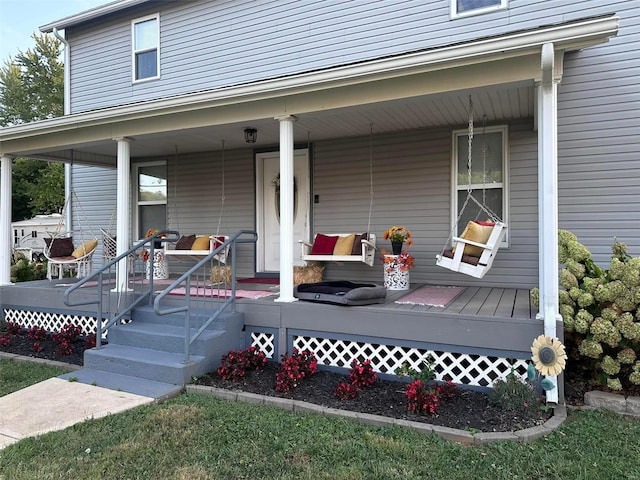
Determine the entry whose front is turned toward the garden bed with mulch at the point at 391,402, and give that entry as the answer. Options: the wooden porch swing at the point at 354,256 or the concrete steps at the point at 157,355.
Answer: the wooden porch swing

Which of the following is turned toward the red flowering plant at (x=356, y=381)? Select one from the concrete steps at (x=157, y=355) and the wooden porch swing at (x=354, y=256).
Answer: the wooden porch swing

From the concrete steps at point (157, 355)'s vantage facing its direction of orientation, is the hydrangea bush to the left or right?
on its left

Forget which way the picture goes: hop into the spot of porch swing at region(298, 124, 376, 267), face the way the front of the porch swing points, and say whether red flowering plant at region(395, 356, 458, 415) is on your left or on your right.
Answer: on your left

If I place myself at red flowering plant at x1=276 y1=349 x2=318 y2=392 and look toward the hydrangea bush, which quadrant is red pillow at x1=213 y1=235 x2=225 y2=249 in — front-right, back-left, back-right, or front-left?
back-left

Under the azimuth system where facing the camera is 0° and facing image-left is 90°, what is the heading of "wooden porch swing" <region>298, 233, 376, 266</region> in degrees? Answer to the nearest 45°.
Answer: approximately 0°

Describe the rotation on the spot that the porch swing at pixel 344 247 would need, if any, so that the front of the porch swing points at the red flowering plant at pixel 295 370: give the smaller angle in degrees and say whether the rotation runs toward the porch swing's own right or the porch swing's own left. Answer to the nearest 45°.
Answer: approximately 45° to the porch swing's own left

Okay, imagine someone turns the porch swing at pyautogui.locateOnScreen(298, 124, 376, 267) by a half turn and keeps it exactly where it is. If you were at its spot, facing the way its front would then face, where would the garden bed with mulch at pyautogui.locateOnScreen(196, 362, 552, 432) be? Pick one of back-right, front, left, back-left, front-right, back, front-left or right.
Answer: back-right

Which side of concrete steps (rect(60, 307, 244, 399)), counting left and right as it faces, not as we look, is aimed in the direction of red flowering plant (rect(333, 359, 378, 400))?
left
